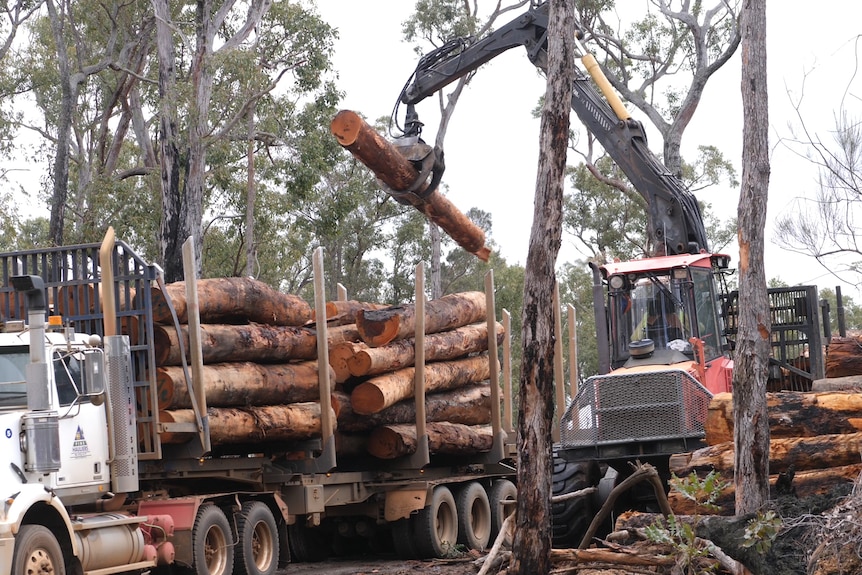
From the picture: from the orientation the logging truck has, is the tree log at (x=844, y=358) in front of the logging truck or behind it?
behind

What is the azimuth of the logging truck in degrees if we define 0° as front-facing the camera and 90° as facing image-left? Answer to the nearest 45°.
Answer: approximately 45°

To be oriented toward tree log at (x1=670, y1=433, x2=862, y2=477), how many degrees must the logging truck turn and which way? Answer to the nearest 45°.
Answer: approximately 135° to its left

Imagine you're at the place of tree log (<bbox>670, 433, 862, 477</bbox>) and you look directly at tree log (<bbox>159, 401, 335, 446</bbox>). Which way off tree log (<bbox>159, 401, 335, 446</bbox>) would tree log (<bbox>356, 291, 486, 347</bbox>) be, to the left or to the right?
right

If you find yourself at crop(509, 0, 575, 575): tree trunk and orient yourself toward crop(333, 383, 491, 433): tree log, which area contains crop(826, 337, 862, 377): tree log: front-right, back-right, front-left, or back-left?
front-right
